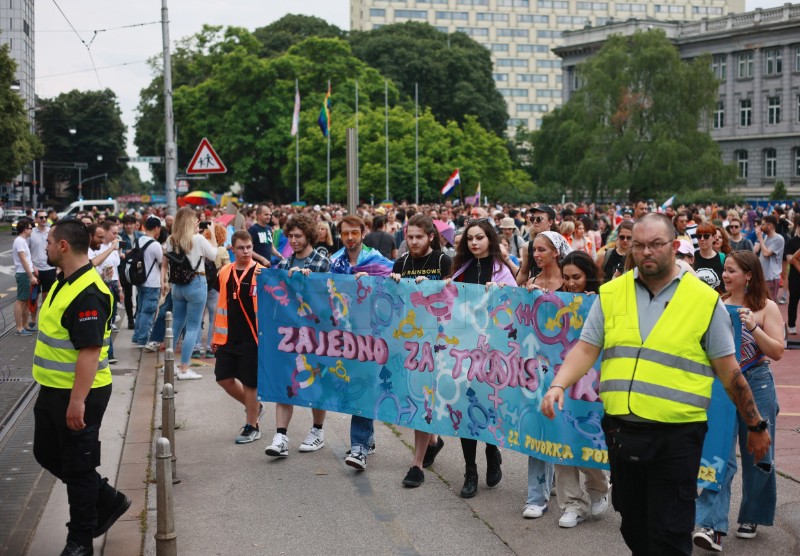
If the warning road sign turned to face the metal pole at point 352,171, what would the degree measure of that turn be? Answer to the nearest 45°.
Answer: approximately 45° to its left

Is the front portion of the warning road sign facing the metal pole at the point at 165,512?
yes

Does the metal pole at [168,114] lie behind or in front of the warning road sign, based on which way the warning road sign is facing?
behind

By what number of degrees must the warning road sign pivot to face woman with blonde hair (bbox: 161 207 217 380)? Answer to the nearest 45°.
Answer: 0° — it already faces them

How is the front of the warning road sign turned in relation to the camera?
facing the viewer
